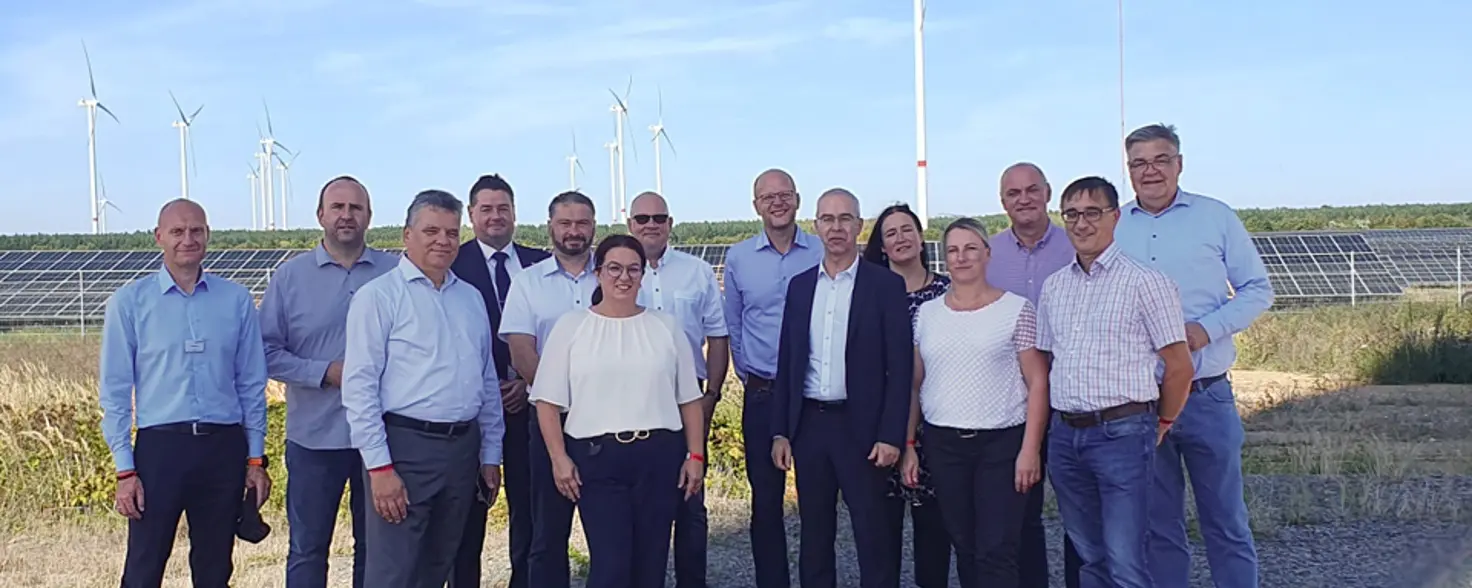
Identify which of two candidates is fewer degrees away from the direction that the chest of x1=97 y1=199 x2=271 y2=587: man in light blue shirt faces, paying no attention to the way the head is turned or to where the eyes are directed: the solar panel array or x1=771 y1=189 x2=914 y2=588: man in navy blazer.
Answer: the man in navy blazer

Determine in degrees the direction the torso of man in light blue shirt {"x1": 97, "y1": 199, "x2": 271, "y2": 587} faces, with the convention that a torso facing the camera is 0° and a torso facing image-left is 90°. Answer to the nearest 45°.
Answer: approximately 0°

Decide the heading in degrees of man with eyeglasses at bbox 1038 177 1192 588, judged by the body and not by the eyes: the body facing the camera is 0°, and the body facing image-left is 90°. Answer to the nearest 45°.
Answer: approximately 45°

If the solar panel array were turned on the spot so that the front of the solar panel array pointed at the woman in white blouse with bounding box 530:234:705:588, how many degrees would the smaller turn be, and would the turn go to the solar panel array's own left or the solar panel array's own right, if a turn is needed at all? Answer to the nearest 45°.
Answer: approximately 45° to the solar panel array's own right

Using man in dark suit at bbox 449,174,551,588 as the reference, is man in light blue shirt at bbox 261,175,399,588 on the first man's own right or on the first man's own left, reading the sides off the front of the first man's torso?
on the first man's own right

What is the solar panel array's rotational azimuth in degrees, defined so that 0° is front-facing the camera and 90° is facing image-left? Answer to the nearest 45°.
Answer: approximately 0°

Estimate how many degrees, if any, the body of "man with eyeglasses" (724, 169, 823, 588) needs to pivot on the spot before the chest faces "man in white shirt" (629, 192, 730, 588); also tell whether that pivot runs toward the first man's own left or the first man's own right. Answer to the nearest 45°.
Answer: approximately 45° to the first man's own right
